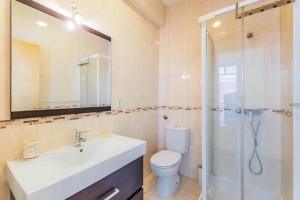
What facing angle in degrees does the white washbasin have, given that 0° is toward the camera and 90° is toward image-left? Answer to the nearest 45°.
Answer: approximately 315°

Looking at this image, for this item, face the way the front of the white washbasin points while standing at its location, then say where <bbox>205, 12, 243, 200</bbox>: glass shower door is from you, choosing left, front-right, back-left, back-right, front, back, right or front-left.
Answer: front-left

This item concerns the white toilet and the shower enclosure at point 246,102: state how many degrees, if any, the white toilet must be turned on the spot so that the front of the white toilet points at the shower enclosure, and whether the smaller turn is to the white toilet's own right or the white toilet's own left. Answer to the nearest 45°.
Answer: approximately 135° to the white toilet's own left

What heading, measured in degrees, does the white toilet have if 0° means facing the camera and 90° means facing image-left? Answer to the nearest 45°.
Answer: approximately 45°

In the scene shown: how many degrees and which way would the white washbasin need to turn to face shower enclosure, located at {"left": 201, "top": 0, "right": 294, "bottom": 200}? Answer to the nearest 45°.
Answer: approximately 45° to its left

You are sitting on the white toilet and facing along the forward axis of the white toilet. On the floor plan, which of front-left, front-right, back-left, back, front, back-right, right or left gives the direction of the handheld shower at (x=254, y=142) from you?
back-left

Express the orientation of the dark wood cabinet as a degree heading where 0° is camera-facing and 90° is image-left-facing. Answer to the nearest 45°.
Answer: approximately 315°
